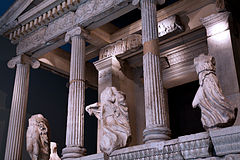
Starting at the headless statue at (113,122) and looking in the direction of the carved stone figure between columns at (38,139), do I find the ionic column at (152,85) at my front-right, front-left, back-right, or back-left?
back-right

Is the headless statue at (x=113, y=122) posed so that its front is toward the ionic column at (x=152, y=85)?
no

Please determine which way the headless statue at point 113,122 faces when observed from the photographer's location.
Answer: facing the viewer and to the left of the viewer

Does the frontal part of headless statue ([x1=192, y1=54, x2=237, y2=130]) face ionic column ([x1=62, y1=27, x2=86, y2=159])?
no

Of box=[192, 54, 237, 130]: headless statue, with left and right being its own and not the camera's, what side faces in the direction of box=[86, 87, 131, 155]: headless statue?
right

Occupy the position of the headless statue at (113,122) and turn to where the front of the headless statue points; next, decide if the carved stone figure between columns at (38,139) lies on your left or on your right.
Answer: on your right

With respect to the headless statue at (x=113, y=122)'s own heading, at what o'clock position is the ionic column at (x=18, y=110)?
The ionic column is roughly at 3 o'clock from the headless statue.

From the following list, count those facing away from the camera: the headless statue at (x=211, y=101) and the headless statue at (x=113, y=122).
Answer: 0

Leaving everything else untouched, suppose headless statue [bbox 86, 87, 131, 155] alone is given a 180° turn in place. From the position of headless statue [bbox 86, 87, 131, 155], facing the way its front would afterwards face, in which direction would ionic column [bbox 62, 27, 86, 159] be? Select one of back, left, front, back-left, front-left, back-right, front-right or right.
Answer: left

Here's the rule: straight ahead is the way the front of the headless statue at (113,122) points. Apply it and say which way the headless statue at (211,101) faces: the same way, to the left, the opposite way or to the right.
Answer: the same way

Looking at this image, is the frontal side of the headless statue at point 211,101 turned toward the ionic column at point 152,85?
no

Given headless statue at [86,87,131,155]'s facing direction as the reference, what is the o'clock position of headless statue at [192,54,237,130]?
headless statue at [192,54,237,130] is roughly at 9 o'clock from headless statue at [86,87,131,155].
